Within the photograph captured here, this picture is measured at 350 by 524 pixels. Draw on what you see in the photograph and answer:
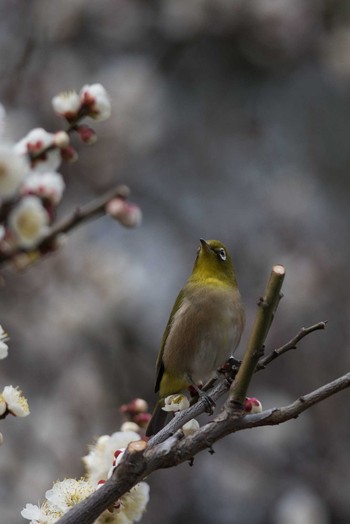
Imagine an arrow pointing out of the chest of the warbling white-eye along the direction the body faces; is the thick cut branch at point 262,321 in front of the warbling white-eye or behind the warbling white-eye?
in front

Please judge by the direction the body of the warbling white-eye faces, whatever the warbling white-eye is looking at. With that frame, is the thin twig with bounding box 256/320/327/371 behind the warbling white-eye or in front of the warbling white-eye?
in front

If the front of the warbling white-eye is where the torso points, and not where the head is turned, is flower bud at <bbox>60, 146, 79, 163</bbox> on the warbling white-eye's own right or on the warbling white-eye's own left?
on the warbling white-eye's own right

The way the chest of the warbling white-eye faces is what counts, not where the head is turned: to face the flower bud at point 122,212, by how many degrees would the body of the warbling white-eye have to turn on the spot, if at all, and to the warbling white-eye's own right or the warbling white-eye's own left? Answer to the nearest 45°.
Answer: approximately 45° to the warbling white-eye's own right

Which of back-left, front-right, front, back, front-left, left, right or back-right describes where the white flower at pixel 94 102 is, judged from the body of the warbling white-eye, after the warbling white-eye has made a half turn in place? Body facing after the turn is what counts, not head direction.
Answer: back-left

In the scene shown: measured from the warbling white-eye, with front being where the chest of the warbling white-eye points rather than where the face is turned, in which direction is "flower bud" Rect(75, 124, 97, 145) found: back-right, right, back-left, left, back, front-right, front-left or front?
front-right

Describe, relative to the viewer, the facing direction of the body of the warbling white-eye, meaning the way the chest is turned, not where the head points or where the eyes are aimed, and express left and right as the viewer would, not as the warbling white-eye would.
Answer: facing the viewer and to the right of the viewer
